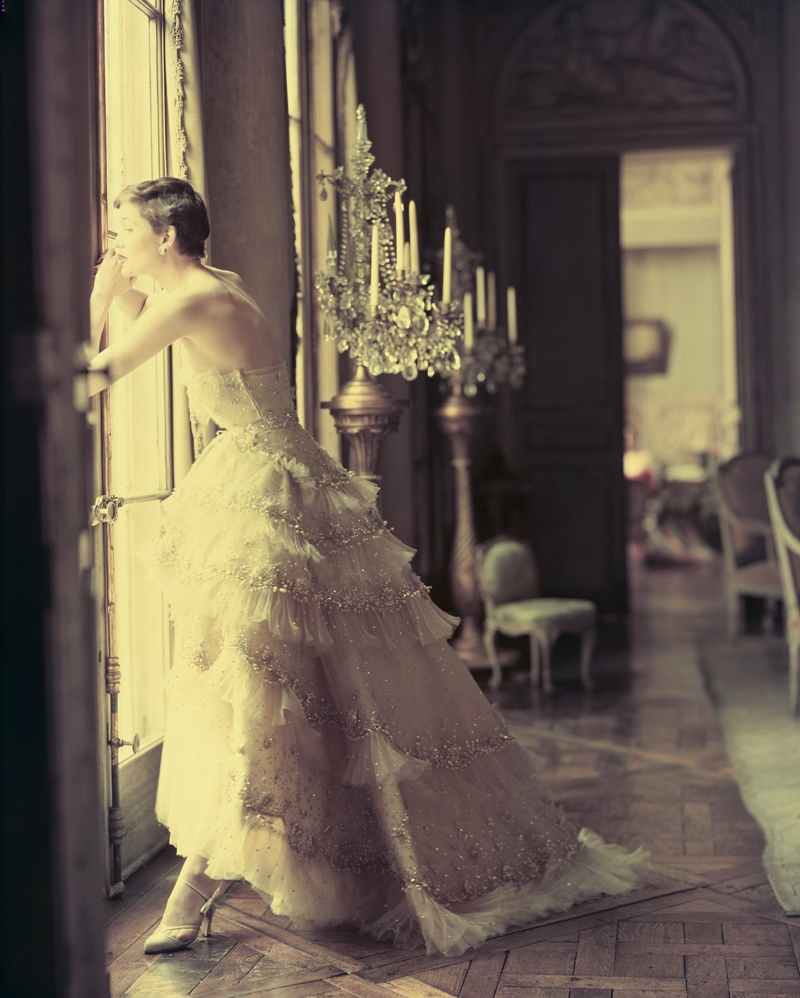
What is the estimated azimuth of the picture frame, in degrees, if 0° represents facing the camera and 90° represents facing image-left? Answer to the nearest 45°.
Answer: approximately 0°

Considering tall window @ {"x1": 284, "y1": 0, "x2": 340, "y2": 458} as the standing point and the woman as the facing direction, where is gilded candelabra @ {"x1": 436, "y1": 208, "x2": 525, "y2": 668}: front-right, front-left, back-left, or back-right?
back-left

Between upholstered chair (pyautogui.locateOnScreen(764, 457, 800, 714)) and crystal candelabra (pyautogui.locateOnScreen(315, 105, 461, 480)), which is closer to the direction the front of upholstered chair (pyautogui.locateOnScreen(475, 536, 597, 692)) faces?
the upholstered chair

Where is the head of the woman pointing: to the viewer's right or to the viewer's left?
to the viewer's left

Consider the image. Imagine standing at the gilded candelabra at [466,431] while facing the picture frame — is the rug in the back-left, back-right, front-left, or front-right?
back-right

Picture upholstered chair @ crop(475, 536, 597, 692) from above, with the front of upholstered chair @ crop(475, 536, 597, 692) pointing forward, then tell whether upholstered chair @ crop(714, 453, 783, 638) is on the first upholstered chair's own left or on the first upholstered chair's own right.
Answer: on the first upholstered chair's own left

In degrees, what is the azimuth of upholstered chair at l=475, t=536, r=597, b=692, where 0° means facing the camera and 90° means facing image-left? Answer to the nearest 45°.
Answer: approximately 315°
